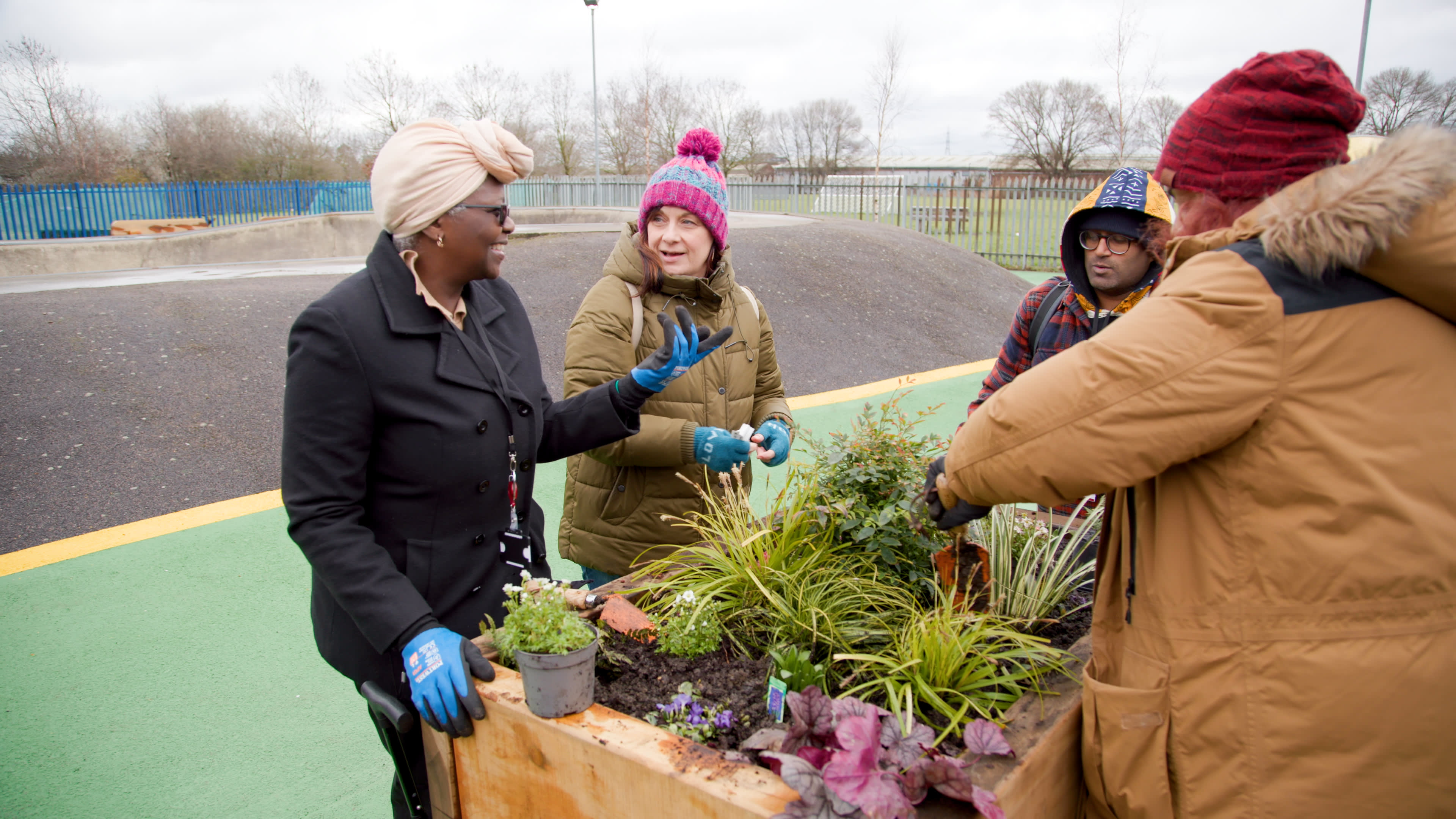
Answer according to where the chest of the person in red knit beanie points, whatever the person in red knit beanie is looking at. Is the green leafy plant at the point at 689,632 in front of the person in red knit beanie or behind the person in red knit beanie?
in front

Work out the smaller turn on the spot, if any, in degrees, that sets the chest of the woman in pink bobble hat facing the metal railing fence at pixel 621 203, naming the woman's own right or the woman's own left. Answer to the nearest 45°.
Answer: approximately 135° to the woman's own left

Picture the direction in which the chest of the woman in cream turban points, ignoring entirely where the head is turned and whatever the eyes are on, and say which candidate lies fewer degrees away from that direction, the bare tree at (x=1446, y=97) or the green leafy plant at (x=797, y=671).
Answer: the green leafy plant

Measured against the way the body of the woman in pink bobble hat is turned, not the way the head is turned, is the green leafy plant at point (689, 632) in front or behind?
in front

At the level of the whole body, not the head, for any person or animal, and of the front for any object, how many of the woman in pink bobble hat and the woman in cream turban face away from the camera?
0

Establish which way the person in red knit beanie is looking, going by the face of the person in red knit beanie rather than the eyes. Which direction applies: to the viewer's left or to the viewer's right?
to the viewer's left

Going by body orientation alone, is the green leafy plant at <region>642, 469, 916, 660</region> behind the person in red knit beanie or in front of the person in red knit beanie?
in front

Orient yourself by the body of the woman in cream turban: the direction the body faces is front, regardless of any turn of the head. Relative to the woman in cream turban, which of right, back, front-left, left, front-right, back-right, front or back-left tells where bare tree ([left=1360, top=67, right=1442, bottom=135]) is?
left

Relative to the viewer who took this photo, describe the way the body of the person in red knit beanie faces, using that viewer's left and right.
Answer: facing away from the viewer and to the left of the viewer

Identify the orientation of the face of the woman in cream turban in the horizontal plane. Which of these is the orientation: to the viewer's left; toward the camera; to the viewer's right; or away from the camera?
to the viewer's right

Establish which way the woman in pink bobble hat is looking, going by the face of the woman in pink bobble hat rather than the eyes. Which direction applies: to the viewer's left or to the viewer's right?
to the viewer's left

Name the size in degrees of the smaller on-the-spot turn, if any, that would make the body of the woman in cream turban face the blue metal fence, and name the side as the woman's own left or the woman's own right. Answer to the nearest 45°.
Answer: approximately 135° to the woman's own left

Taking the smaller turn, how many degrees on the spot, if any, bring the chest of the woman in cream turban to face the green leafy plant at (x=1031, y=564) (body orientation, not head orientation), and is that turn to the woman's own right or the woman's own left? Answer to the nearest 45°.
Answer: approximately 45° to the woman's own left

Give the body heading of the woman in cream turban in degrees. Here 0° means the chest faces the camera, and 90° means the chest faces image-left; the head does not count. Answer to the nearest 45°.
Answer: approximately 315°
